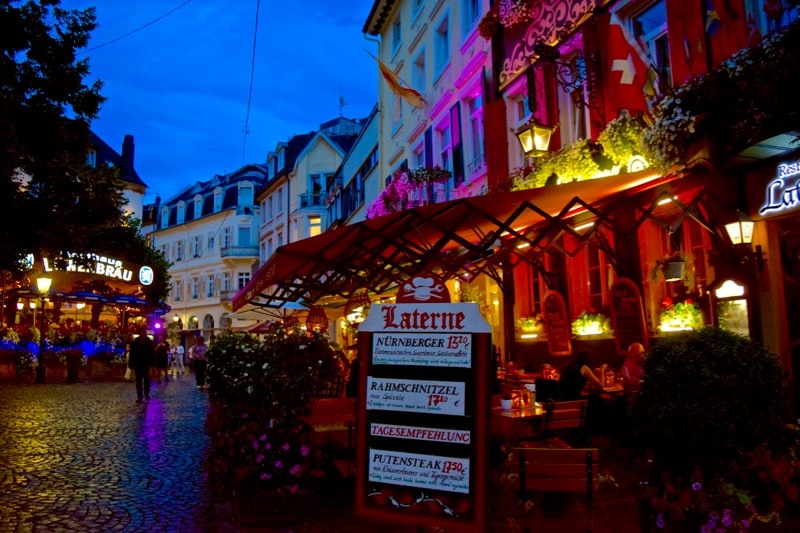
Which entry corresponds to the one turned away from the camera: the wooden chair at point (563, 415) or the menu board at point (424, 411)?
the wooden chair

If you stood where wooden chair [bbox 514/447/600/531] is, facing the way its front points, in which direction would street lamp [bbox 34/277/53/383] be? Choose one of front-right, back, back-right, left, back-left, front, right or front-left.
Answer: front-left

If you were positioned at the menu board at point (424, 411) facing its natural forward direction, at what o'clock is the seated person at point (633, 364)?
The seated person is roughly at 7 o'clock from the menu board.

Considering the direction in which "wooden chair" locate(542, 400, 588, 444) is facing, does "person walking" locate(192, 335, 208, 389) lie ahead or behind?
ahead

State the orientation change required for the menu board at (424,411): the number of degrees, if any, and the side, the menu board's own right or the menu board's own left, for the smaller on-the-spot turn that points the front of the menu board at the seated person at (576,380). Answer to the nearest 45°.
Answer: approximately 135° to the menu board's own left

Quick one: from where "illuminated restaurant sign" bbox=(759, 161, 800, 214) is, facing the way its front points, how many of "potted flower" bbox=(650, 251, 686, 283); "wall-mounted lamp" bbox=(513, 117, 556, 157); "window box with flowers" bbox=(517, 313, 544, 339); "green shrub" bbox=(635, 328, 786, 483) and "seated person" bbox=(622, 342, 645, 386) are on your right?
4

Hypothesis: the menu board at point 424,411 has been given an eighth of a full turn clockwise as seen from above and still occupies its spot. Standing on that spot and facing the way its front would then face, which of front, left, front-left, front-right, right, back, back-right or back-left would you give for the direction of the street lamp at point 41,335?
right

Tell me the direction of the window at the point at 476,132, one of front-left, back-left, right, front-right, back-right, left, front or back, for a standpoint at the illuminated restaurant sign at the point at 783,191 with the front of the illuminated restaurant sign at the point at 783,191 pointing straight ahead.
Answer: right

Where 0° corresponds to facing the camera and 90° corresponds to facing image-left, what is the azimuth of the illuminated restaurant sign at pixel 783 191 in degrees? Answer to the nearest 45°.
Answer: approximately 45°

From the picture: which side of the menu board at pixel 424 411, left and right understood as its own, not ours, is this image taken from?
front

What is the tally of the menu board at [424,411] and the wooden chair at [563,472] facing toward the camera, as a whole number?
1

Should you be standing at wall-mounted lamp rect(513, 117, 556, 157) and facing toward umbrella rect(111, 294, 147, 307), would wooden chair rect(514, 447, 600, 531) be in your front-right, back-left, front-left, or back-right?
back-left

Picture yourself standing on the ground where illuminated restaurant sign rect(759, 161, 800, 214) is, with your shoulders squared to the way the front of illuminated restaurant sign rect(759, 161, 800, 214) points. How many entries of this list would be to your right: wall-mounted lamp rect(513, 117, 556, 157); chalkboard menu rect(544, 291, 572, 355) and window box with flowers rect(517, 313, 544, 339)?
3

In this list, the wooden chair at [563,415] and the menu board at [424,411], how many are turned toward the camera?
1

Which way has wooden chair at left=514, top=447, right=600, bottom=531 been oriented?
away from the camera

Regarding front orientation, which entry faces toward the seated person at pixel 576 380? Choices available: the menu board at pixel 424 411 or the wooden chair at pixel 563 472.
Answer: the wooden chair

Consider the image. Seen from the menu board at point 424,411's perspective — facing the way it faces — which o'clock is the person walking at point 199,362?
The person walking is roughly at 5 o'clock from the menu board.
